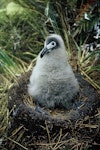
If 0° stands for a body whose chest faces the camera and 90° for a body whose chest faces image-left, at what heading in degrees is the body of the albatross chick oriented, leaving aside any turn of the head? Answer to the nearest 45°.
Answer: approximately 0°
